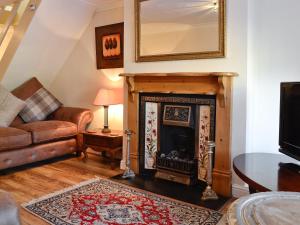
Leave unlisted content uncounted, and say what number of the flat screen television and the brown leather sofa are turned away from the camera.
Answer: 0

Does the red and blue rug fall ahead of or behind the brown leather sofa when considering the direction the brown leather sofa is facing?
ahead

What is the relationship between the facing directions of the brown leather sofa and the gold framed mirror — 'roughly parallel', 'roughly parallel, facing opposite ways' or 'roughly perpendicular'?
roughly perpendicular

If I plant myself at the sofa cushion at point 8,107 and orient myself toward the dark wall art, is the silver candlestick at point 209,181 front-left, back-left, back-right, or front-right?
front-right

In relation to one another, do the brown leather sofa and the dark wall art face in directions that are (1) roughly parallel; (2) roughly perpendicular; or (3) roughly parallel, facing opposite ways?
roughly perpendicular

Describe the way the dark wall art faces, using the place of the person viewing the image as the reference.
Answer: facing the viewer and to the left of the viewer

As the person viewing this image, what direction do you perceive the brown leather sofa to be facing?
facing the viewer and to the right of the viewer

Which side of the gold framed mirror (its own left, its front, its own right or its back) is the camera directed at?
front

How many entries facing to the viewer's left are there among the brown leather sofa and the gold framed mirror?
0

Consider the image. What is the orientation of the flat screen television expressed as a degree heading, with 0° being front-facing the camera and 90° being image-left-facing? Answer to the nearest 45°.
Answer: approximately 45°

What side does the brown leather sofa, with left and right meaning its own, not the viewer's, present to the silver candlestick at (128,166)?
front
